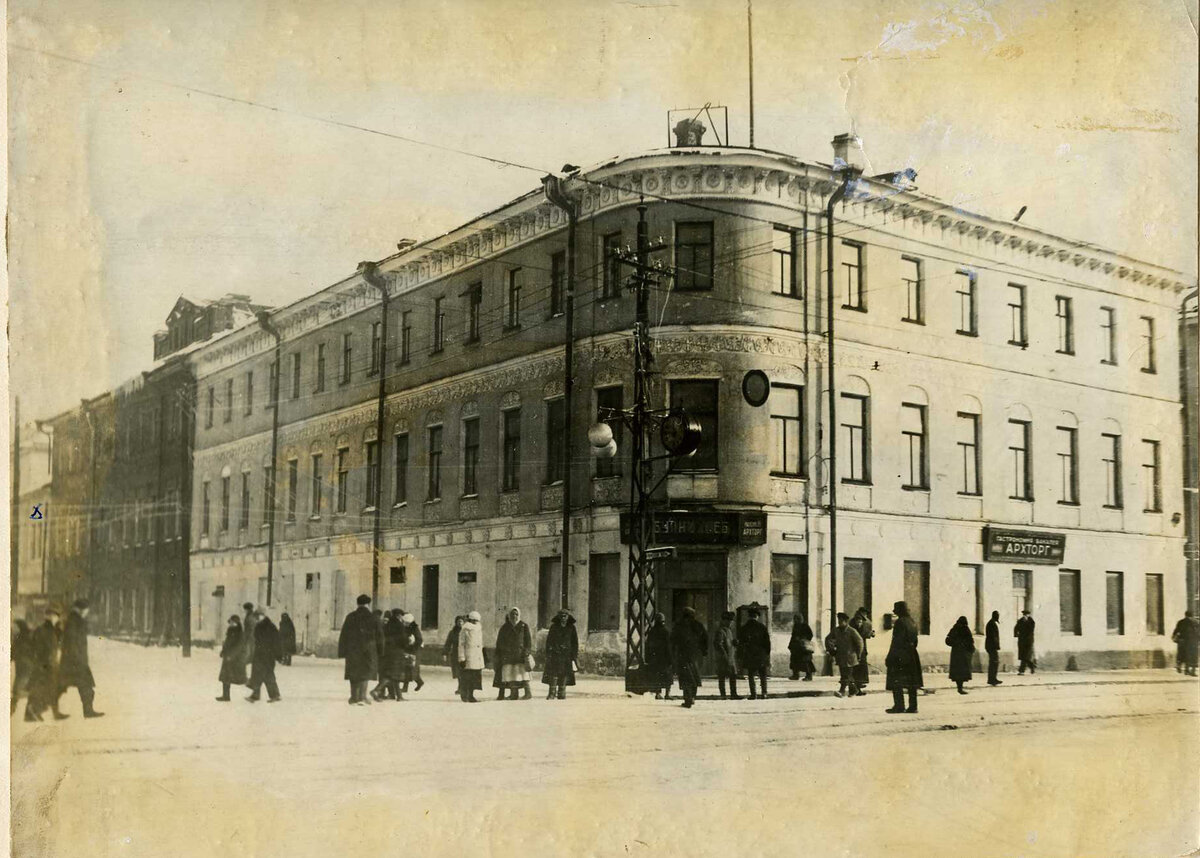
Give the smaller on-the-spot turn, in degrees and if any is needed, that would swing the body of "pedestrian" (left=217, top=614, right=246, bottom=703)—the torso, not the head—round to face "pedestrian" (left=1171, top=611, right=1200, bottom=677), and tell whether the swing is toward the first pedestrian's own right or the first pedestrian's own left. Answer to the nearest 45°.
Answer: approximately 180°

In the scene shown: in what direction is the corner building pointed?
toward the camera

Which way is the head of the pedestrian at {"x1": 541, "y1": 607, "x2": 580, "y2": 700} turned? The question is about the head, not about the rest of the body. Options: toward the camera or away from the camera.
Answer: toward the camera

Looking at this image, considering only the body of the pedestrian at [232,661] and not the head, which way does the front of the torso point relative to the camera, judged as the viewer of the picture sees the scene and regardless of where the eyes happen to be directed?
to the viewer's left

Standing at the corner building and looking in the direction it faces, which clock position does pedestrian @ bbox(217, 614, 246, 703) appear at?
The pedestrian is roughly at 2 o'clock from the corner building.

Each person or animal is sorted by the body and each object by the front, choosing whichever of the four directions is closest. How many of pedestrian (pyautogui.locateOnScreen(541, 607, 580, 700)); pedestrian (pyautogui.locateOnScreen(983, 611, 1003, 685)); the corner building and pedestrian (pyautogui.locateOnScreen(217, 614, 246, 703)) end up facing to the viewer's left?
1
